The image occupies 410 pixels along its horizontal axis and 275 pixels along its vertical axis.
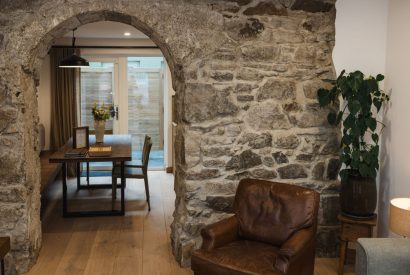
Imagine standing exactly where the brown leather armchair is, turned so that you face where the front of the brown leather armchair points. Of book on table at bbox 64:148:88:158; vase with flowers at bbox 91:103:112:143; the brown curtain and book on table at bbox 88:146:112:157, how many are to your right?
4

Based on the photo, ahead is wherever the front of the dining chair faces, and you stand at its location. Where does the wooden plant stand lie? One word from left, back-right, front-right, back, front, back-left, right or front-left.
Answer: back-left

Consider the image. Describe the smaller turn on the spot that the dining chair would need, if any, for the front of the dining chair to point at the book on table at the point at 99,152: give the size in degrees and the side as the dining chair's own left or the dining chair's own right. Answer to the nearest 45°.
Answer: approximately 45° to the dining chair's own left

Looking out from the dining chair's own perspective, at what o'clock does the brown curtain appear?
The brown curtain is roughly at 2 o'clock from the dining chair.

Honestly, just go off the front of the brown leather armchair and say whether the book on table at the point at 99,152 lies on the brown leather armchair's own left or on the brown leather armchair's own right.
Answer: on the brown leather armchair's own right

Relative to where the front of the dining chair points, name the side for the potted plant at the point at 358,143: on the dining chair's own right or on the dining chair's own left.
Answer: on the dining chair's own left

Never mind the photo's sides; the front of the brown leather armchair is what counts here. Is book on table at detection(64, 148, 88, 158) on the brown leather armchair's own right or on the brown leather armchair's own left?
on the brown leather armchair's own right

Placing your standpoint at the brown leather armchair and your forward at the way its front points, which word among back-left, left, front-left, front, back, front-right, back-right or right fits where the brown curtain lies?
right

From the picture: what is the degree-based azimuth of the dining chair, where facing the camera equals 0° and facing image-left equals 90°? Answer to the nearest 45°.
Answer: approximately 90°
